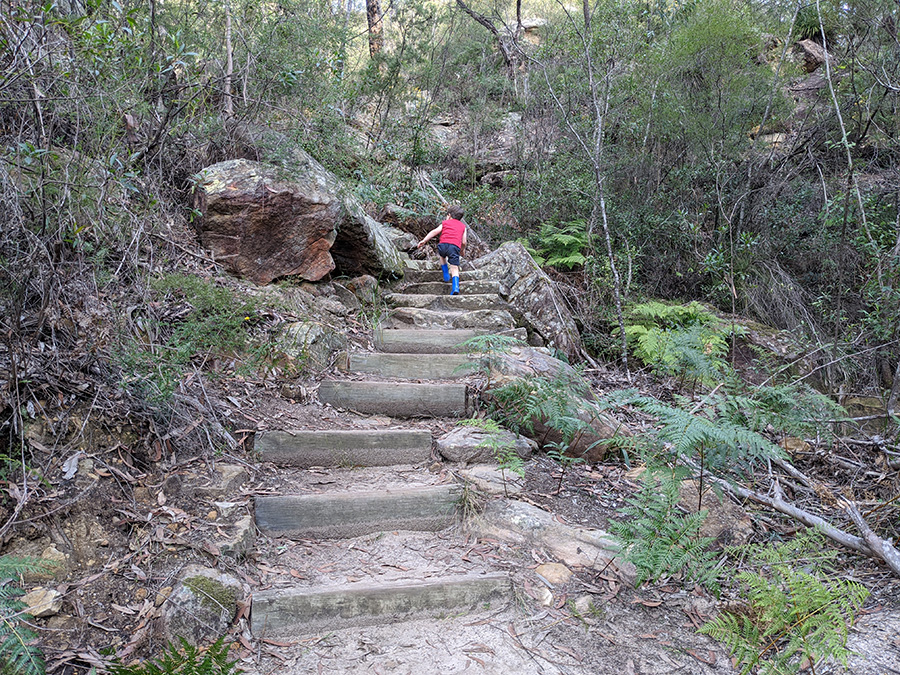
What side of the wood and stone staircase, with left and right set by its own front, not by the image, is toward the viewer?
front

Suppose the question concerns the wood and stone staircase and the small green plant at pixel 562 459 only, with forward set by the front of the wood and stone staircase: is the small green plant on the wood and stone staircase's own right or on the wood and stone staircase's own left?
on the wood and stone staircase's own left

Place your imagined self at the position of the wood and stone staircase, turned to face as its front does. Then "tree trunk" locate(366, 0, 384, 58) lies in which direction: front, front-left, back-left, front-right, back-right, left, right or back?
back

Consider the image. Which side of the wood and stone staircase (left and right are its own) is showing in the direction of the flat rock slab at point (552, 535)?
left

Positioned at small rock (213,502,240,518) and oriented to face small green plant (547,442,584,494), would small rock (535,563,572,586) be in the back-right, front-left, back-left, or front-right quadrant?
front-right

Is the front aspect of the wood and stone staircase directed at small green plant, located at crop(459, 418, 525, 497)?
no

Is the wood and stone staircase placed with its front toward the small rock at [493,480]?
no

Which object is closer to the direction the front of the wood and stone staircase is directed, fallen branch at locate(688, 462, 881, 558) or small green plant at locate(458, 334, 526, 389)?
the fallen branch

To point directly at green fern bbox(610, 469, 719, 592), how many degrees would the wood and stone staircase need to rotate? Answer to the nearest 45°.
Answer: approximately 45° to its left

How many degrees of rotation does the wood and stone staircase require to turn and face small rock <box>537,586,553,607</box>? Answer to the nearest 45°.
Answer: approximately 45° to its left
